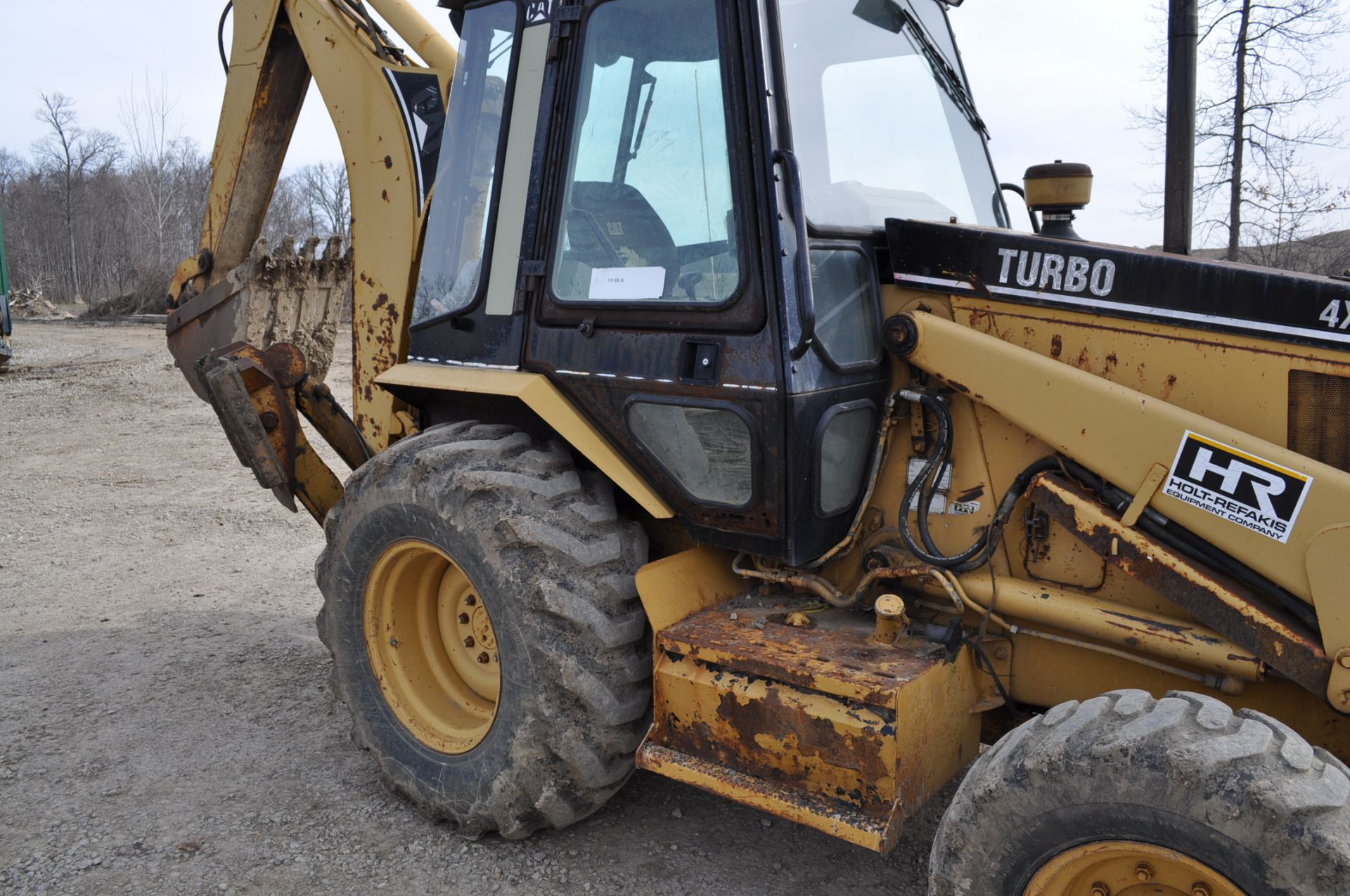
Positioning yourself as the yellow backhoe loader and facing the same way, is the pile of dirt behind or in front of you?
behind

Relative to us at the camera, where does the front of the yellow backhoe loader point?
facing the viewer and to the right of the viewer
